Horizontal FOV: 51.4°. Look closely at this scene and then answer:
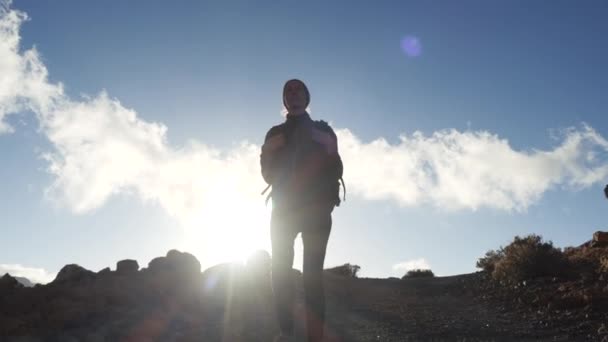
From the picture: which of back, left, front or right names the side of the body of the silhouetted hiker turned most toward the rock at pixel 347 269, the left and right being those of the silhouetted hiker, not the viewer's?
back

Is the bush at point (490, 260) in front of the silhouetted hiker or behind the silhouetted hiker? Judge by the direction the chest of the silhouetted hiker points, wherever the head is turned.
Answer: behind

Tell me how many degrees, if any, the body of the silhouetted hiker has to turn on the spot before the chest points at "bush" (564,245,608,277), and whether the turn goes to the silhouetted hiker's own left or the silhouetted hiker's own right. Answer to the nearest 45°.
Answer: approximately 135° to the silhouetted hiker's own left

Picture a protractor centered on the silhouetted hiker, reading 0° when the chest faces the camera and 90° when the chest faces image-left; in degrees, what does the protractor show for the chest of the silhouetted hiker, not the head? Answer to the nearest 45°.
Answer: approximately 0°

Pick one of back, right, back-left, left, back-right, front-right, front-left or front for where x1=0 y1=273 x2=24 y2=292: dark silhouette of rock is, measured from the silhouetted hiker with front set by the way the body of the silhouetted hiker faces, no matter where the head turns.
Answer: back-right

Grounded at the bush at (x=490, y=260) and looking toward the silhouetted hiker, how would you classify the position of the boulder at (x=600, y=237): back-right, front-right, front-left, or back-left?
back-left

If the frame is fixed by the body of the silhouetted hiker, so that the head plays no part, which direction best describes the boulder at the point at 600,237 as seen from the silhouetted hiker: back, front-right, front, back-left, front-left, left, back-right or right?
back-left

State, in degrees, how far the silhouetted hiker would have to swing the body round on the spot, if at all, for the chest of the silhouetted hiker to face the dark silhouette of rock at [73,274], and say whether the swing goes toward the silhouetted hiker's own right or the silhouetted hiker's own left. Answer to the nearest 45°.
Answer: approximately 135° to the silhouetted hiker's own right

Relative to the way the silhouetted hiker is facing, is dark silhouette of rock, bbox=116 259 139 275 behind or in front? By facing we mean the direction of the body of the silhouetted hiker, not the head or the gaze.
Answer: behind

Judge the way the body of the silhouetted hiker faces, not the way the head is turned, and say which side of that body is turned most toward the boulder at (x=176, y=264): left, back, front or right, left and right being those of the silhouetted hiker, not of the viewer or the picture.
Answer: back
